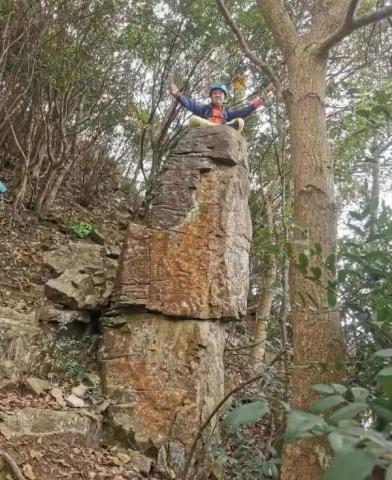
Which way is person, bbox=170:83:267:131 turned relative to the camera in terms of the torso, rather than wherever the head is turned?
toward the camera

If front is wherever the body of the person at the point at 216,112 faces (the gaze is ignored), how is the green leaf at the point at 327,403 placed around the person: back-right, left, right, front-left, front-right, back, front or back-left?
front

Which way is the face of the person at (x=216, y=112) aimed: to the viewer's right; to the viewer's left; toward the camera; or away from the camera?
toward the camera

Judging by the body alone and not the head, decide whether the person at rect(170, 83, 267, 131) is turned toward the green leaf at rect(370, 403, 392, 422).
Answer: yes

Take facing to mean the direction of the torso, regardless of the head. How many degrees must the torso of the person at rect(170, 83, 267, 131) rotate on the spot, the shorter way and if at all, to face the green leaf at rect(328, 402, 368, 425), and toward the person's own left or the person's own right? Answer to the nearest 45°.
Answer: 0° — they already face it

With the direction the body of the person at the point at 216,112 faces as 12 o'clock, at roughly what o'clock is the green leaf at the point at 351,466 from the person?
The green leaf is roughly at 12 o'clock from the person.
